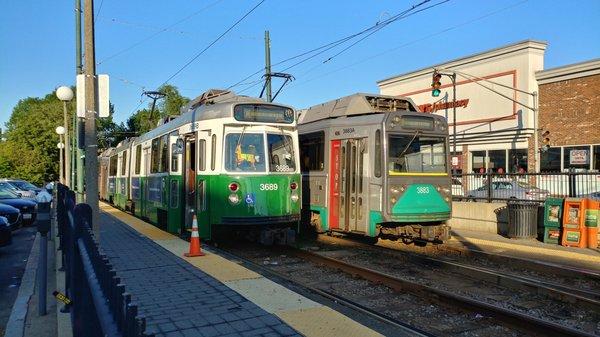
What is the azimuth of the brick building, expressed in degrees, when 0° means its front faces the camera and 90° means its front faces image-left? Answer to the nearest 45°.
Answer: approximately 45°

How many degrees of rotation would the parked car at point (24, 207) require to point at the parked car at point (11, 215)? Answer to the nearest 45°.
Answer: approximately 45° to its right

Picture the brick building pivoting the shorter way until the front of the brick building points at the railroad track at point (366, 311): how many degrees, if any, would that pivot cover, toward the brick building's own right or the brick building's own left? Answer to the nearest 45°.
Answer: approximately 45° to the brick building's own left

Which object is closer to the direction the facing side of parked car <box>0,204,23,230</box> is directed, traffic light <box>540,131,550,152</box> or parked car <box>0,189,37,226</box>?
the traffic light

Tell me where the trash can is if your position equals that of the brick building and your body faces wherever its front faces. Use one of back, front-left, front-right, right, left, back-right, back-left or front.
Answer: front-left

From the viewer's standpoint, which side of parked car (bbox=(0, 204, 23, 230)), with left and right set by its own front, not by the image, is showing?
right

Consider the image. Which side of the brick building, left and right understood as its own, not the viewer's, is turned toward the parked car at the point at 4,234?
front

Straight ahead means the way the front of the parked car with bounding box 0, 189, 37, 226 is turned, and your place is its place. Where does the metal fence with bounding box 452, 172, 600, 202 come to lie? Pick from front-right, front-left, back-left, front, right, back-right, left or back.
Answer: front

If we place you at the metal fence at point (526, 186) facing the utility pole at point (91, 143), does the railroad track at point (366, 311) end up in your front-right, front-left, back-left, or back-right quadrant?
front-left

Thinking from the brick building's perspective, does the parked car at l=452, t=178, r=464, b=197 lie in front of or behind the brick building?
in front

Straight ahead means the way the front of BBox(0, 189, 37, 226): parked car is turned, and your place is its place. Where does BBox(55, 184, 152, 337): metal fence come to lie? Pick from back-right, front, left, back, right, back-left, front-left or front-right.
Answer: front-right

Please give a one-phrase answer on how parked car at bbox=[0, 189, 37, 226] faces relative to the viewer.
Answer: facing the viewer and to the right of the viewer
